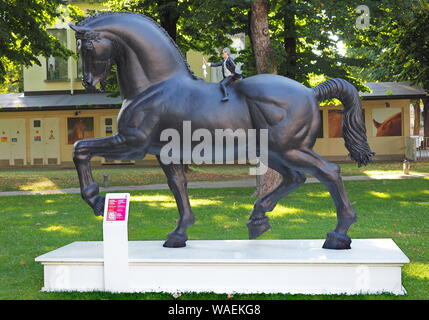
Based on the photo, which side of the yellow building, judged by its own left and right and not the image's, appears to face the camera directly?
front

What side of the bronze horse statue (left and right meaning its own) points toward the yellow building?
right

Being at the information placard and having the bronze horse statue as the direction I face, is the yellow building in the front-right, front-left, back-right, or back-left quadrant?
front-left

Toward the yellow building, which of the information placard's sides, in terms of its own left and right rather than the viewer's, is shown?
back

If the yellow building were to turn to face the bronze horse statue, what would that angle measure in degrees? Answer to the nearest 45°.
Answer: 0° — it already faces it

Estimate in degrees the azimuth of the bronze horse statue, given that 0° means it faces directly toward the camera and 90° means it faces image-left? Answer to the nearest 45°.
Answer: approximately 90°

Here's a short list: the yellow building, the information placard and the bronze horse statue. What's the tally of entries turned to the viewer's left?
1

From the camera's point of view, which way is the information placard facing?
toward the camera

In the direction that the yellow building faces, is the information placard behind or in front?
in front

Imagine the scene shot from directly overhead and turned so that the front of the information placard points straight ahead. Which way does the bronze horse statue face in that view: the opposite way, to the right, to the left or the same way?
to the right

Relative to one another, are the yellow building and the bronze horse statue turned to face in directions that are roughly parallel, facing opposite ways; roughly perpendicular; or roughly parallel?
roughly perpendicular
